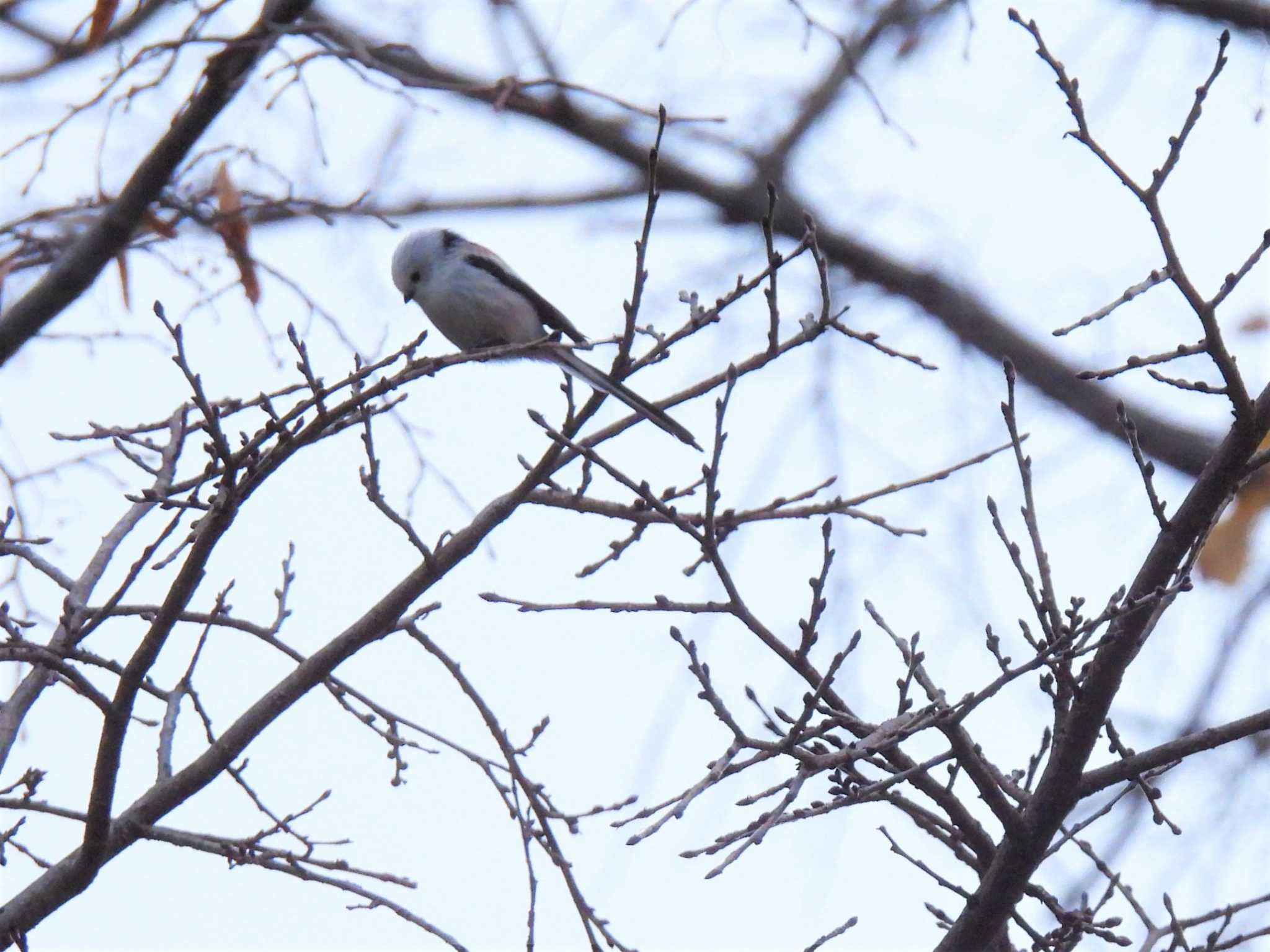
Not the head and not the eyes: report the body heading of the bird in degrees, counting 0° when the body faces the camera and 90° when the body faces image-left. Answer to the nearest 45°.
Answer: approximately 90°
